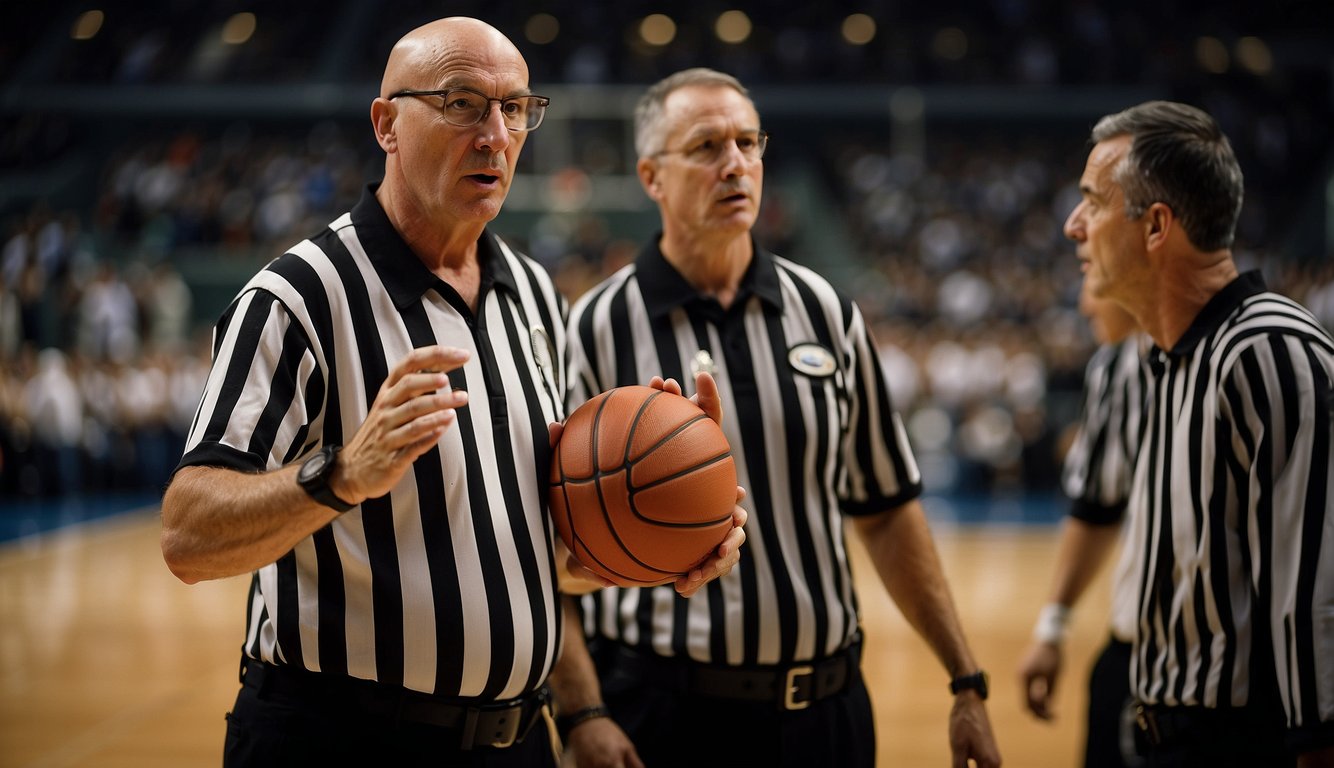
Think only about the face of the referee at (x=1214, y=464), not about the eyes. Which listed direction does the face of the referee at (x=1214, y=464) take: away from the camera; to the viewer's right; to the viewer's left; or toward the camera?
to the viewer's left

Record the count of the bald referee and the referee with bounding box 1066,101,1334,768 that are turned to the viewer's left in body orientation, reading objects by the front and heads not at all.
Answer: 1

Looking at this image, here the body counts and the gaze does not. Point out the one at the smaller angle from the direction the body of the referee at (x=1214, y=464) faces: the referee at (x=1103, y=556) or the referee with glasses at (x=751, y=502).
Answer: the referee with glasses

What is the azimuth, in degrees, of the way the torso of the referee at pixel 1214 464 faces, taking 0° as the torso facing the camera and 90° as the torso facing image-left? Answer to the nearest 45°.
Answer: approximately 90°

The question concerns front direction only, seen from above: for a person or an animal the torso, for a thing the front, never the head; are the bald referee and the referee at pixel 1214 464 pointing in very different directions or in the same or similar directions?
very different directions

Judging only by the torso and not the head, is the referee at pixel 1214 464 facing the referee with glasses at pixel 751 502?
yes

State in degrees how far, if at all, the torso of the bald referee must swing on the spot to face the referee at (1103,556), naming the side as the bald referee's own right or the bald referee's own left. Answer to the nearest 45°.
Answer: approximately 90° to the bald referee's own left

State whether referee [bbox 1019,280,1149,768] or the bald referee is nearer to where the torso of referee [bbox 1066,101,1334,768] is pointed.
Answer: the bald referee

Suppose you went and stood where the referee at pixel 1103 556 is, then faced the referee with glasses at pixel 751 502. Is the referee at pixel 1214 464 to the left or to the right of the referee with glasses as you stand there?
left

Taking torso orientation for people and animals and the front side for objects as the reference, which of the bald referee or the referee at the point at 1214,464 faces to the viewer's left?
the referee

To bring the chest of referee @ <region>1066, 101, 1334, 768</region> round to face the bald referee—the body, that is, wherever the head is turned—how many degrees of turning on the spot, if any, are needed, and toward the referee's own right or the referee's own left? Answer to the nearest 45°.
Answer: approximately 45° to the referee's own left

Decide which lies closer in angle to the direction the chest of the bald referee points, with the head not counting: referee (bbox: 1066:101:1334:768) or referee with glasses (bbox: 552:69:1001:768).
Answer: the referee
